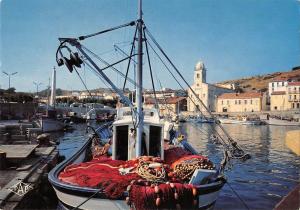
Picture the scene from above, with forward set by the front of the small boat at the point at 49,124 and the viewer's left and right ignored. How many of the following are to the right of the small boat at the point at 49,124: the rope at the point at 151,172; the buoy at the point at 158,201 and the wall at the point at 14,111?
2

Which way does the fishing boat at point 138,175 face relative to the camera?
away from the camera

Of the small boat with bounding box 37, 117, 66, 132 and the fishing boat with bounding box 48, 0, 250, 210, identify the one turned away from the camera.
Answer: the fishing boat

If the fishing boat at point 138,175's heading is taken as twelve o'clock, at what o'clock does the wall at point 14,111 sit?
The wall is roughly at 11 o'clock from the fishing boat.
